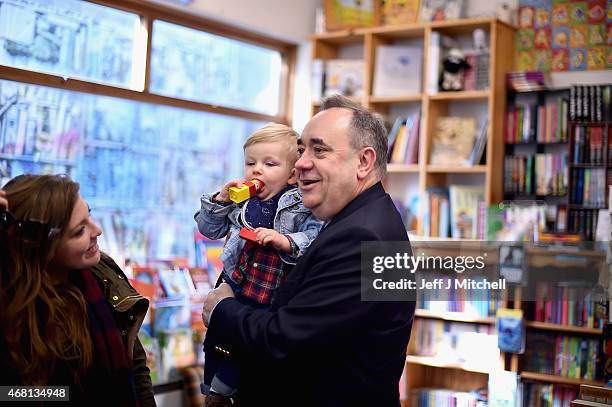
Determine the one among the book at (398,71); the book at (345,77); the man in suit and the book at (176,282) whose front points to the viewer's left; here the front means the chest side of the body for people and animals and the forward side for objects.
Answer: the man in suit

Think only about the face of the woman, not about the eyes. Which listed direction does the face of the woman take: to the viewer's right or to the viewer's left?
to the viewer's right

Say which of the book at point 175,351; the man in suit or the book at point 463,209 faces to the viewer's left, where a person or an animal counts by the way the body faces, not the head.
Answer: the man in suit

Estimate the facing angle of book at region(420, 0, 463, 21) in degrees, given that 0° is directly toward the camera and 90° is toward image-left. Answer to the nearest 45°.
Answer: approximately 0°

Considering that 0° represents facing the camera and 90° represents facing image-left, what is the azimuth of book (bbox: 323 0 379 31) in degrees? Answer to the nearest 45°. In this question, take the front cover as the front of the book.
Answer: approximately 0°

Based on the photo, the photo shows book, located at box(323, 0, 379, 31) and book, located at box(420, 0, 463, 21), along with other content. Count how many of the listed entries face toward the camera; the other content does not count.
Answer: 2

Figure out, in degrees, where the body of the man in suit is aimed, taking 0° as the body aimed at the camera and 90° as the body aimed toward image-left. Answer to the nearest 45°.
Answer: approximately 90°
